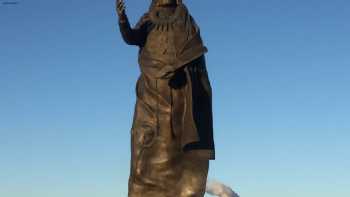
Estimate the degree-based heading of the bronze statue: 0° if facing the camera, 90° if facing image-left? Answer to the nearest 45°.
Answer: approximately 0°
